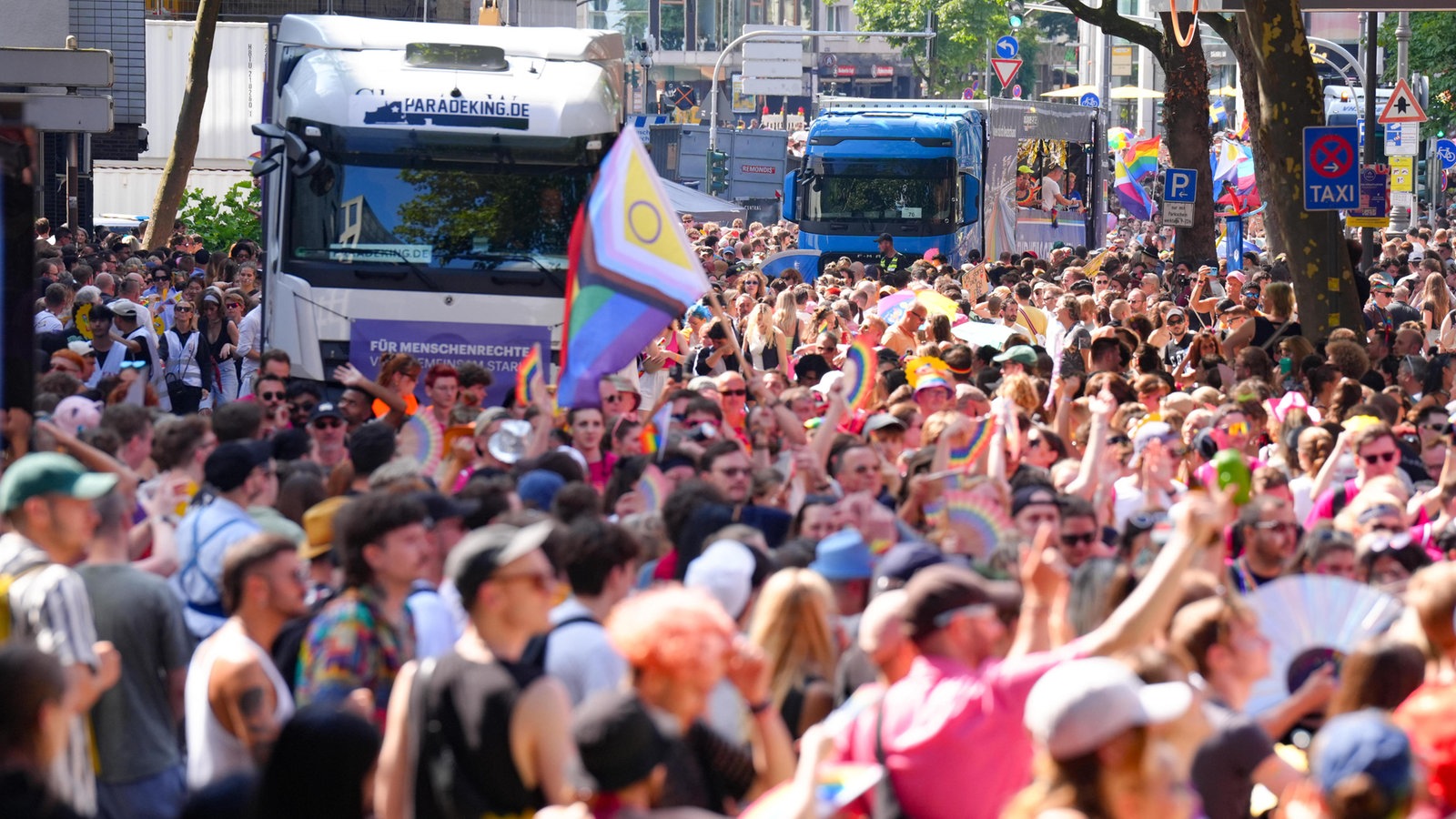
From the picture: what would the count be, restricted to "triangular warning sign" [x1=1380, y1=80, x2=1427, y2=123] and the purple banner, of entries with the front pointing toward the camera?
2

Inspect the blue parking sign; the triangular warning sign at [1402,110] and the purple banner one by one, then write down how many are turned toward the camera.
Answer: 3

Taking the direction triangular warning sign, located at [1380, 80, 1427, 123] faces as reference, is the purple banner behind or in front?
in front

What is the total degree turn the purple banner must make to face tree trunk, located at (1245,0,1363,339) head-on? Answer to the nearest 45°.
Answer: approximately 90° to its left

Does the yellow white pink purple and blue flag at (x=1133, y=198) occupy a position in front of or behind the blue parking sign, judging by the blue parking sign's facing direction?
behind

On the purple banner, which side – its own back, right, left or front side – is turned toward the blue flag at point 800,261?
back

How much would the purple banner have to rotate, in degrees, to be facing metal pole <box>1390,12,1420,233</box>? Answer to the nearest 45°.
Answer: approximately 135° to its left
